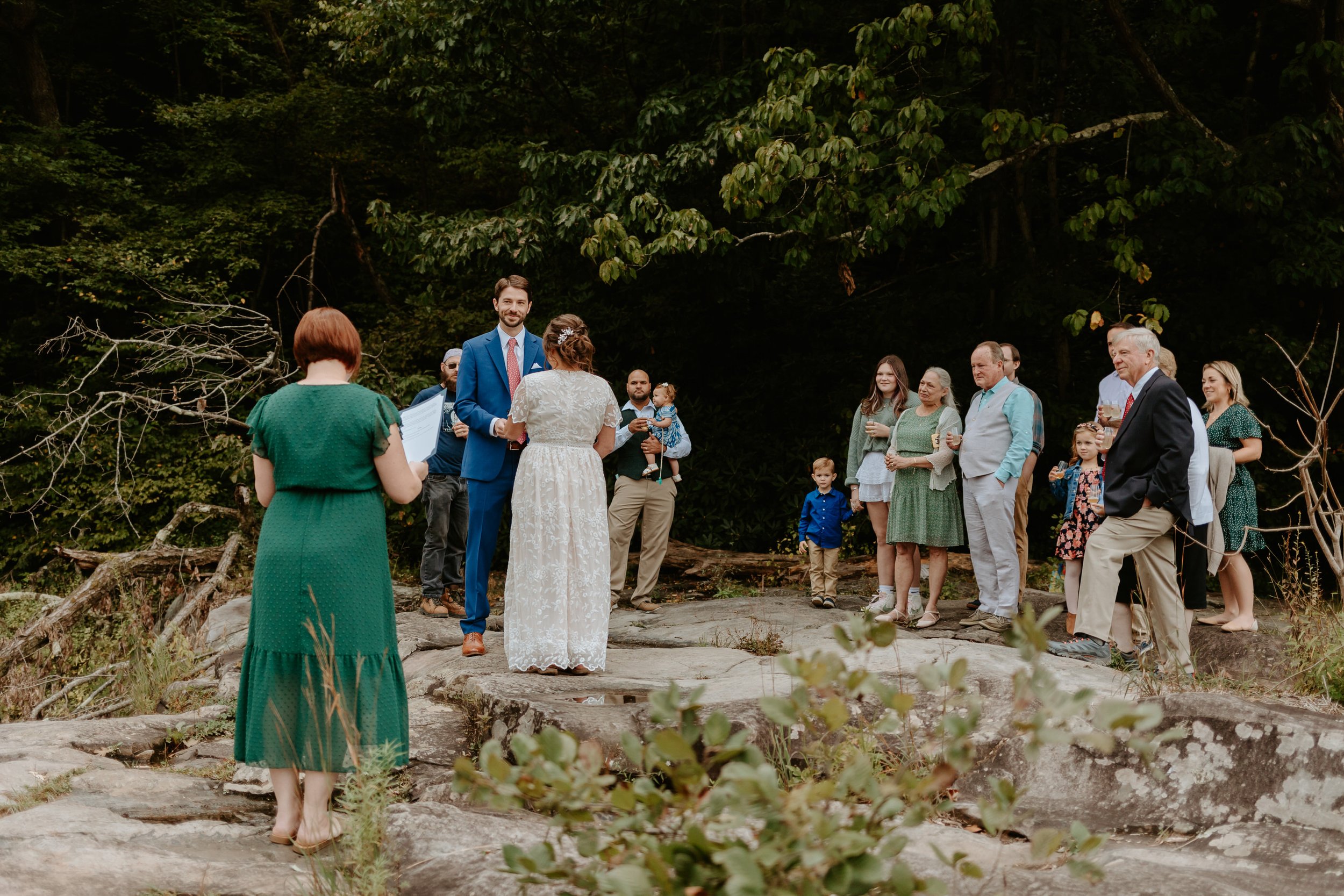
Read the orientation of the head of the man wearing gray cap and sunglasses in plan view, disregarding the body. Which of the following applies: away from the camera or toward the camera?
toward the camera

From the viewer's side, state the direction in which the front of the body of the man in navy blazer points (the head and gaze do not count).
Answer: to the viewer's left

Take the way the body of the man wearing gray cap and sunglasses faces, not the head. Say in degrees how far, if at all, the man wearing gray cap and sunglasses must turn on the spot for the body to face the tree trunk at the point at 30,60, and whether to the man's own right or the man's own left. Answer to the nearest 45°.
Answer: approximately 180°

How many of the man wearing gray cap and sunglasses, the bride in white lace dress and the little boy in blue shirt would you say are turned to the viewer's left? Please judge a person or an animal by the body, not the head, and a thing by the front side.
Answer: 0

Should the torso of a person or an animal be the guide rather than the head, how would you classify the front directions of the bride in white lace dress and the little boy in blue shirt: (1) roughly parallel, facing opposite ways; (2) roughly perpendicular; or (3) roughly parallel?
roughly parallel, facing opposite ways

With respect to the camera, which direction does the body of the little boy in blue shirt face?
toward the camera

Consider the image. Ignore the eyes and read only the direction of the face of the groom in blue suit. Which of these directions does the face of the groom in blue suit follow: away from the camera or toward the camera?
toward the camera

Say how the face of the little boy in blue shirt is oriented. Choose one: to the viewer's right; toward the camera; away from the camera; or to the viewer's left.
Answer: toward the camera

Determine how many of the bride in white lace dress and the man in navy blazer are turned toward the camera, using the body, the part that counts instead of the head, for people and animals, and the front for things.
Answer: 0

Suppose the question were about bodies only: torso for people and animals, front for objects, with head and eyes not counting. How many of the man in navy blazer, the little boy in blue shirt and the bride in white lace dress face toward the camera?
1

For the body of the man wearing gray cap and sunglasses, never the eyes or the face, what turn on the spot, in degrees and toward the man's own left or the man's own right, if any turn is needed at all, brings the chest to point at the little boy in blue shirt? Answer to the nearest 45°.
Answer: approximately 45° to the man's own left

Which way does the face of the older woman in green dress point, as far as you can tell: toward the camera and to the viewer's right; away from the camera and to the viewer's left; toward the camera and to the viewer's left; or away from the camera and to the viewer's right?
toward the camera and to the viewer's left

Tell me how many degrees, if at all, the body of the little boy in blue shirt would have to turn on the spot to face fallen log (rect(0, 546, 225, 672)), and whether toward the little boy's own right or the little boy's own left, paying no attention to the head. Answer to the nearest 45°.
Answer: approximately 90° to the little boy's own right

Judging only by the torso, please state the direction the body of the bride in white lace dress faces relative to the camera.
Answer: away from the camera

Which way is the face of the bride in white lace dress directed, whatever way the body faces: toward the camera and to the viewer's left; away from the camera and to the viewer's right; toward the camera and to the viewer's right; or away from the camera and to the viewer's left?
away from the camera and to the viewer's left

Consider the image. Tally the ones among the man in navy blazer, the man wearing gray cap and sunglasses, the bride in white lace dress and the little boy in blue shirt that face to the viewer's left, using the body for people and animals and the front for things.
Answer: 1

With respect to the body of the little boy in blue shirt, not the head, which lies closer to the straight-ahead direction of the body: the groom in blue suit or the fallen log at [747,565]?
the groom in blue suit

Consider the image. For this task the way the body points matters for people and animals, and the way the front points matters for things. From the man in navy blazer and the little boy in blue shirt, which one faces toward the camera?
the little boy in blue shirt
